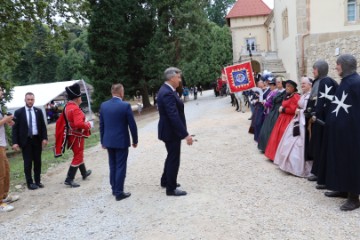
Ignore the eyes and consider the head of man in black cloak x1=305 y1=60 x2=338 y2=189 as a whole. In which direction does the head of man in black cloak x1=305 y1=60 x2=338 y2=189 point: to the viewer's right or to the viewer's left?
to the viewer's left

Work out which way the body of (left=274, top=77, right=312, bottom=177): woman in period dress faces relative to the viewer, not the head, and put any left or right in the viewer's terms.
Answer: facing to the left of the viewer

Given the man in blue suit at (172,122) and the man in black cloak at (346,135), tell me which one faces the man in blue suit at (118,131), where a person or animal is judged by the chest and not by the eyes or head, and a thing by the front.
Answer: the man in black cloak

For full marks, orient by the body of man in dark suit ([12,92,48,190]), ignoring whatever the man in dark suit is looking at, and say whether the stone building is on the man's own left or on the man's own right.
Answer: on the man's own left

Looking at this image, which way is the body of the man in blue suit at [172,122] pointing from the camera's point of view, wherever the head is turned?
to the viewer's right

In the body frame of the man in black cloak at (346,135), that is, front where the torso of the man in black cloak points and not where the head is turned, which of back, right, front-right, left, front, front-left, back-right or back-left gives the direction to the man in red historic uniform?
front

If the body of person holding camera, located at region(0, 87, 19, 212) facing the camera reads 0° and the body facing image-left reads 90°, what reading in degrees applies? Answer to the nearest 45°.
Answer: approximately 270°

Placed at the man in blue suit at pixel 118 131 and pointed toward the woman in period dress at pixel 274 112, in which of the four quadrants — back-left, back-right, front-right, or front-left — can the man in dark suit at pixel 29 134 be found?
back-left

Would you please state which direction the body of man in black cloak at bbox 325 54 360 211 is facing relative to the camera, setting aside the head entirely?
to the viewer's left

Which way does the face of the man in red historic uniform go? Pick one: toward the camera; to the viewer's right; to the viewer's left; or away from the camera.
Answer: to the viewer's right

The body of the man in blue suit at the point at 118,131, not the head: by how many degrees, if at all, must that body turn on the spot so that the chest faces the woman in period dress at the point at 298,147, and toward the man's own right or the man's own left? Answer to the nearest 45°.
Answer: approximately 45° to the man's own right

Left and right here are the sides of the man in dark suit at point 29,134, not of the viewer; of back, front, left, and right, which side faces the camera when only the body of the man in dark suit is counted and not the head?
front

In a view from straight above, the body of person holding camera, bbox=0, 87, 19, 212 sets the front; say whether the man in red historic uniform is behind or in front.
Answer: in front

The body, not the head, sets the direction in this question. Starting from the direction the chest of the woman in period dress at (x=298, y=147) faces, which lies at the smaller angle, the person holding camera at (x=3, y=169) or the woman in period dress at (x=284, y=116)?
the person holding camera

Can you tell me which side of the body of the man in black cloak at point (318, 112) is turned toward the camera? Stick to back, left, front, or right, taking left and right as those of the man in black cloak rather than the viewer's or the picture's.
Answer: left

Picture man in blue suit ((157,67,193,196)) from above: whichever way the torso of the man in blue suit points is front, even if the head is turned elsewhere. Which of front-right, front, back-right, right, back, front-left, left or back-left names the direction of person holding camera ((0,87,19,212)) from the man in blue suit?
back

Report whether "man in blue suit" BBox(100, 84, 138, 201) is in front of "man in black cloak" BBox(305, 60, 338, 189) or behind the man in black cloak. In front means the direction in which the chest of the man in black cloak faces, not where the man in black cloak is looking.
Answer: in front
